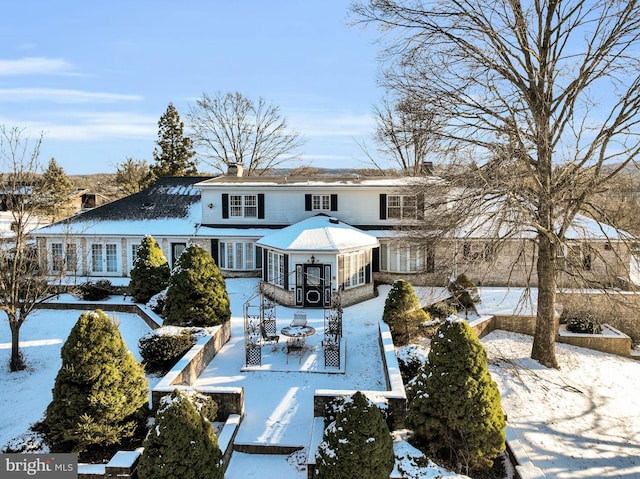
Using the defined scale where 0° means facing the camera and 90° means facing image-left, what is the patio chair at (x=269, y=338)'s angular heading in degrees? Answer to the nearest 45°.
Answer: approximately 270°

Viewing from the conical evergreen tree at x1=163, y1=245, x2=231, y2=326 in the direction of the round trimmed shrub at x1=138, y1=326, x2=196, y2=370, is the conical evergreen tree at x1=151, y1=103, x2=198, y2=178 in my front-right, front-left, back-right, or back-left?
back-right

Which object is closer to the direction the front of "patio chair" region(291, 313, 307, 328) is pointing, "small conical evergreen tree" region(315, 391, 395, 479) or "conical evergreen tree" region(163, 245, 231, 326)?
the small conical evergreen tree

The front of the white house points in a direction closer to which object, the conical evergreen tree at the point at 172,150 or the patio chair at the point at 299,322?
the patio chair

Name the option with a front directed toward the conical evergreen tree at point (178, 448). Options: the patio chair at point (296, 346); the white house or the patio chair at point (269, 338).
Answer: the white house

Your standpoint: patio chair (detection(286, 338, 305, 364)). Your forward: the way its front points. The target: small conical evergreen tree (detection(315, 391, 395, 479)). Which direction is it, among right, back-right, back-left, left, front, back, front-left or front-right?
back

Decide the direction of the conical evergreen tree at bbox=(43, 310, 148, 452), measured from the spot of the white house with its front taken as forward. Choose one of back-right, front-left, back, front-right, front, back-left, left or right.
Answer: front

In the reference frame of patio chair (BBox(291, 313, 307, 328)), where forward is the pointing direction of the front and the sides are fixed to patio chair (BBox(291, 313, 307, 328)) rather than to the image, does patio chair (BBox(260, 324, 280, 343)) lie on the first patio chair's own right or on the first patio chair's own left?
on the first patio chair's own right

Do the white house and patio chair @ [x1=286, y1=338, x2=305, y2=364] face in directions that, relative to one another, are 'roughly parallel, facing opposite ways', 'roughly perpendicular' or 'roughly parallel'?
roughly parallel, facing opposite ways

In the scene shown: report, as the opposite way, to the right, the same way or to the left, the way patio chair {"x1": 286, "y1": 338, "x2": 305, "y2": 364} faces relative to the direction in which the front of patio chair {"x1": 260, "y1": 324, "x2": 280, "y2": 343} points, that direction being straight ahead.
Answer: to the left

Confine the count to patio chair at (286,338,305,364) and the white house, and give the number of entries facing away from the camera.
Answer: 1

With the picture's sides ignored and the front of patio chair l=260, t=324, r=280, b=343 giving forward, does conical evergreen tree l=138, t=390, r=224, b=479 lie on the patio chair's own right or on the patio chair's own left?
on the patio chair's own right

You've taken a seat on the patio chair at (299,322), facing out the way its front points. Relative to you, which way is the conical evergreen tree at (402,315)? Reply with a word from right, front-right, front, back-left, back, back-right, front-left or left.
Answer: left

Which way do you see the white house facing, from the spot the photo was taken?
facing the viewer

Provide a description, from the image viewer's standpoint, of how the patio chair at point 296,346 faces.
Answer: facing away from the viewer

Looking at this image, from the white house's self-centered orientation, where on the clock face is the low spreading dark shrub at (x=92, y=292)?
The low spreading dark shrub is roughly at 2 o'clock from the white house.
